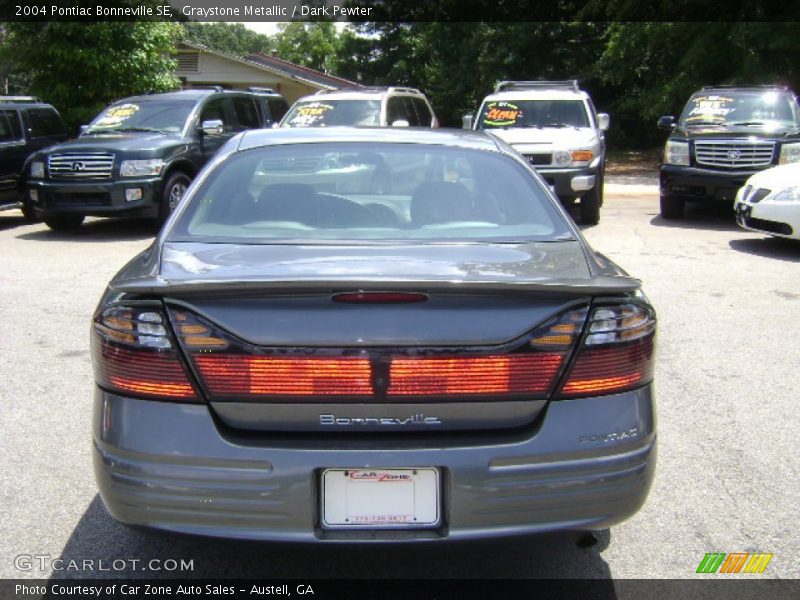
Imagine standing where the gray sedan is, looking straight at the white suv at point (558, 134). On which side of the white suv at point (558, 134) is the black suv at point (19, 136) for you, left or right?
left

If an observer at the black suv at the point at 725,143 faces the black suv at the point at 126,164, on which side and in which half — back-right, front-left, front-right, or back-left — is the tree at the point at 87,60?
front-right

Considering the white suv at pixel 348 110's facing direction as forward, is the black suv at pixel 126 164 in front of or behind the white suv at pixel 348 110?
in front

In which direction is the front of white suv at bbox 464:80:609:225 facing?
toward the camera

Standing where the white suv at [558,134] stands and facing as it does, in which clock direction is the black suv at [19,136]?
The black suv is roughly at 3 o'clock from the white suv.

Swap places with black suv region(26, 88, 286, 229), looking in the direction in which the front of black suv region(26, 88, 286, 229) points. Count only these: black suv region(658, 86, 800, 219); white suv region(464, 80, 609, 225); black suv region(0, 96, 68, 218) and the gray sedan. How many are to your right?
1

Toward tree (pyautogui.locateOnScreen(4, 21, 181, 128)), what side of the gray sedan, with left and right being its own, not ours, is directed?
front

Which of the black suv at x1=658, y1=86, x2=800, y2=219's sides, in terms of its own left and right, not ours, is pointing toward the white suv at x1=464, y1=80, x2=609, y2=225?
right

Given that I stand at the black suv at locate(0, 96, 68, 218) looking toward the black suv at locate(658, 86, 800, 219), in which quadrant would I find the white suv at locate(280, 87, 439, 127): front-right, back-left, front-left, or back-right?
front-left

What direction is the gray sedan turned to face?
away from the camera

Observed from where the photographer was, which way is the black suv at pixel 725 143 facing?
facing the viewer

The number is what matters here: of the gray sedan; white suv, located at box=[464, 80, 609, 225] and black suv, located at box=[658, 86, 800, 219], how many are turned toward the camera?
2

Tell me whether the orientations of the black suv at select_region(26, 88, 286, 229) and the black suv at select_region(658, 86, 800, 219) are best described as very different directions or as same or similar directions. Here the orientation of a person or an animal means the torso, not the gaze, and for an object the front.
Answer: same or similar directions

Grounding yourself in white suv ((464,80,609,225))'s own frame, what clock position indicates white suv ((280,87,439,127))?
white suv ((280,87,439,127)) is roughly at 4 o'clock from white suv ((464,80,609,225)).

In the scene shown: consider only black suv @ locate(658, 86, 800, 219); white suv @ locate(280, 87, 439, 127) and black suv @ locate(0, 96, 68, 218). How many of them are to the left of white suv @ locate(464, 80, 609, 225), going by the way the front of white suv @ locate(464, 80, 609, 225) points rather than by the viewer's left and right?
1

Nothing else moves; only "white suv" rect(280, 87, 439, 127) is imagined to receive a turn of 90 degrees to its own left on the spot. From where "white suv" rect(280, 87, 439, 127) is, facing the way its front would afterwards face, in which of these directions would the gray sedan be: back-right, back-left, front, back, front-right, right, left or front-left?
front-right

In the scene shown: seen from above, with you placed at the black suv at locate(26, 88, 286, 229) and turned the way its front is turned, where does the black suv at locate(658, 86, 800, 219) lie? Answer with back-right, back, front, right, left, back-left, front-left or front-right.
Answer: back-left

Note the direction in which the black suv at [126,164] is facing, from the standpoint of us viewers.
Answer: facing the viewer and to the left of the viewer

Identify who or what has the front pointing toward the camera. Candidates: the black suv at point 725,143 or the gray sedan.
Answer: the black suv

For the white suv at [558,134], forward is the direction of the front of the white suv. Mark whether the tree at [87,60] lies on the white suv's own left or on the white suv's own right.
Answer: on the white suv's own right
